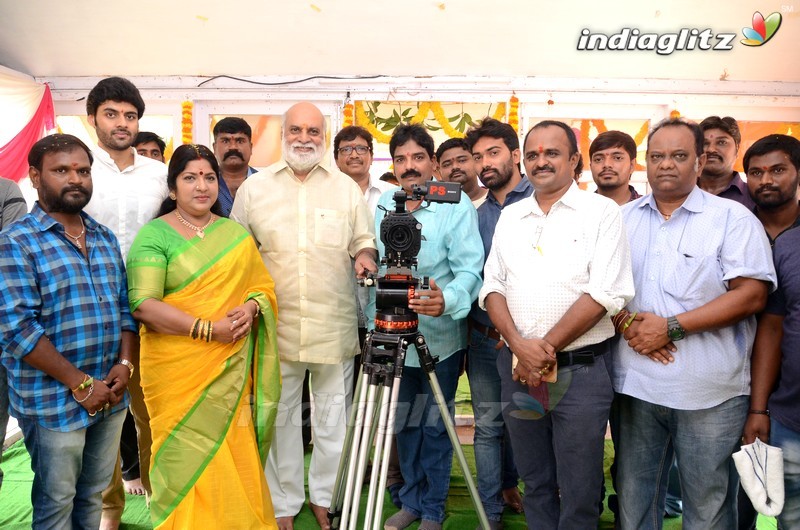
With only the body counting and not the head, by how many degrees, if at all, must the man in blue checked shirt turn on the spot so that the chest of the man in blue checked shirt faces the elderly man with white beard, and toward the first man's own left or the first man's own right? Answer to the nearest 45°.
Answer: approximately 45° to the first man's own left

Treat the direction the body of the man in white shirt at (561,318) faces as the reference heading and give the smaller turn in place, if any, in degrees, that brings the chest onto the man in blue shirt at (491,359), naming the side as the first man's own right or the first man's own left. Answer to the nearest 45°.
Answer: approximately 90° to the first man's own right

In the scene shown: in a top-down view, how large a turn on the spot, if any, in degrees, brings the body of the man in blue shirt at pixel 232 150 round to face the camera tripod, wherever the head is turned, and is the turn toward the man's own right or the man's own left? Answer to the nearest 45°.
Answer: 0° — they already face it

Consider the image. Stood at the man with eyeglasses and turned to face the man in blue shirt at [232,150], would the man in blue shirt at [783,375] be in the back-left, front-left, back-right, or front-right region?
back-left

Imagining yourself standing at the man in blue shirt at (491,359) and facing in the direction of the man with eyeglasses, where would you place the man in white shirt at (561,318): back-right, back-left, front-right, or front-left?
back-left

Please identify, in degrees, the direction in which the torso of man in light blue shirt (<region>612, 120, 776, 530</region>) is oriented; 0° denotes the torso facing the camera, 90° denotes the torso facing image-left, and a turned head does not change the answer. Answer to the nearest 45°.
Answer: approximately 45°

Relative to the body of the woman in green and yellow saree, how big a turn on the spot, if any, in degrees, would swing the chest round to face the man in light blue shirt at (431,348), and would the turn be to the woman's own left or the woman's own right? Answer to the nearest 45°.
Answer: approximately 45° to the woman's own left

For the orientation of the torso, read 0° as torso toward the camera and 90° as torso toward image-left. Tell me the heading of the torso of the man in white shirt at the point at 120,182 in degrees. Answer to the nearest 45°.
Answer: approximately 0°

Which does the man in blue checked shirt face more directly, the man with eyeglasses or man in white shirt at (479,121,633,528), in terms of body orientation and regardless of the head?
the man in white shirt
